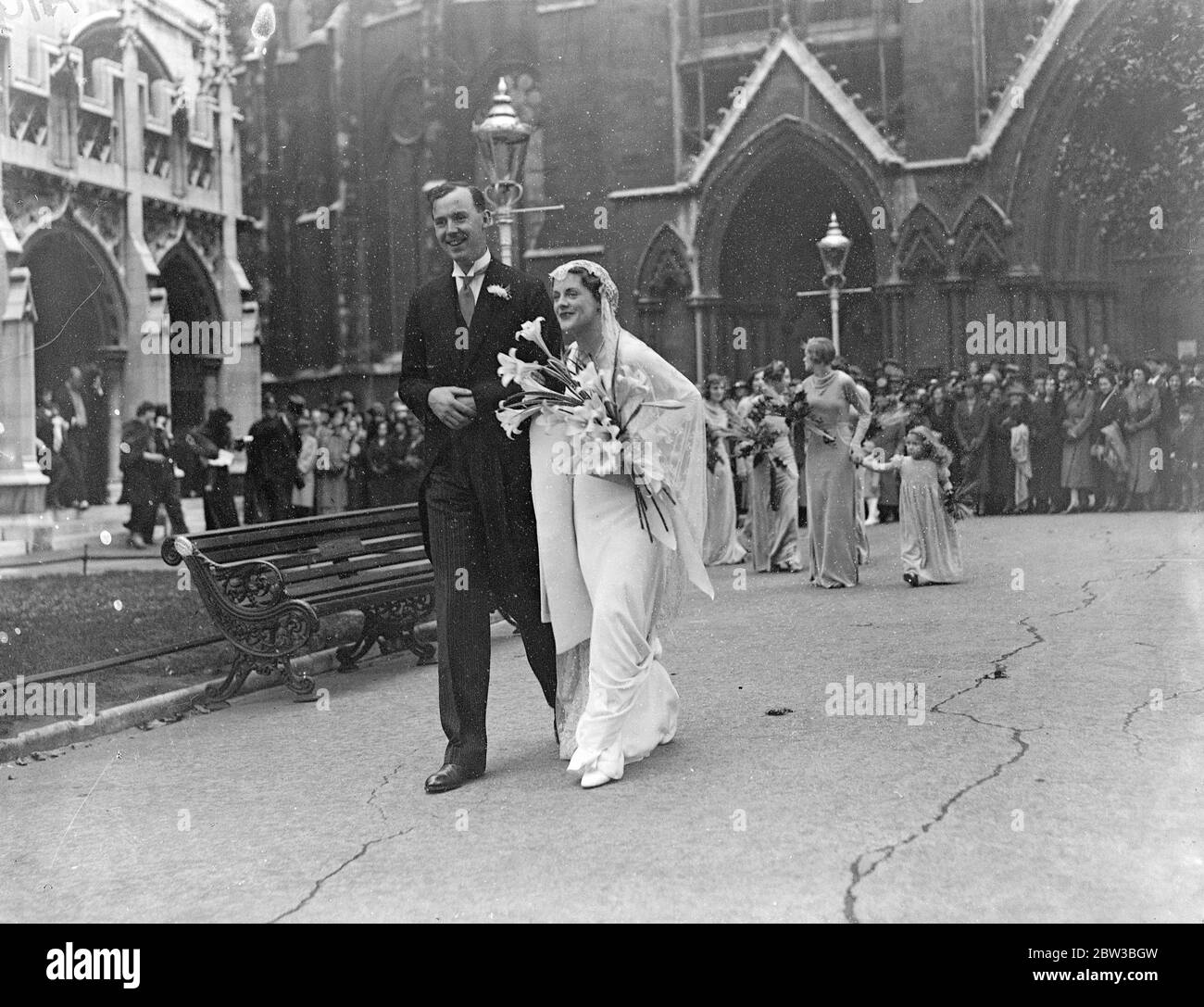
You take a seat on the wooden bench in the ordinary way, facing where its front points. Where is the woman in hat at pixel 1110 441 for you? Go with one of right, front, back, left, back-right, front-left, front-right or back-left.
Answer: left

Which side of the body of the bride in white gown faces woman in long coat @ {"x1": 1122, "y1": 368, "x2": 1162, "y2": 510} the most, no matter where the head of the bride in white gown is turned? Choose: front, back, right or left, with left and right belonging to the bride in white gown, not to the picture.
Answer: back

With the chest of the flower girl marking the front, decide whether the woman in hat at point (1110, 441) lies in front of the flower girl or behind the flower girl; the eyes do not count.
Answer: behind

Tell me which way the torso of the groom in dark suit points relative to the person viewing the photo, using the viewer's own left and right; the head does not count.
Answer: facing the viewer and to the left of the viewer

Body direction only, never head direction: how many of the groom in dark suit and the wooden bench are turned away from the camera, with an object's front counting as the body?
0

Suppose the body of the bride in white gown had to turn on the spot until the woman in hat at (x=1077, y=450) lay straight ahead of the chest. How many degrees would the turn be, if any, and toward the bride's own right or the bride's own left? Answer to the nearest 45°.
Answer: approximately 180°

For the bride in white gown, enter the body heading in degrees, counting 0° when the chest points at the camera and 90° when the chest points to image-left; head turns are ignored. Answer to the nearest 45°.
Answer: approximately 45°

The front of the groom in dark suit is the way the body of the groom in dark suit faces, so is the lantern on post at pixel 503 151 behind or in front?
behind

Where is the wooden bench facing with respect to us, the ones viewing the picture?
facing the viewer and to the right of the viewer

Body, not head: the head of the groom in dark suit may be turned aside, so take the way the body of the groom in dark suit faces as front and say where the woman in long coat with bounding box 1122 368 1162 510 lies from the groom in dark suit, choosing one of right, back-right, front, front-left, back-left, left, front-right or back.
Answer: back

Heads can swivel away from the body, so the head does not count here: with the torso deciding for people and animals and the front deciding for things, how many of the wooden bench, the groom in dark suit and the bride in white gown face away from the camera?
0

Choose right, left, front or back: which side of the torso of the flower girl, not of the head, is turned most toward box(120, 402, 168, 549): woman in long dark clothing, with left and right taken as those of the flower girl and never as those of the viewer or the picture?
right

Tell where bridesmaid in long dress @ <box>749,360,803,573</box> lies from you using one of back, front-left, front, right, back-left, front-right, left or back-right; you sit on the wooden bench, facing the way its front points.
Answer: left

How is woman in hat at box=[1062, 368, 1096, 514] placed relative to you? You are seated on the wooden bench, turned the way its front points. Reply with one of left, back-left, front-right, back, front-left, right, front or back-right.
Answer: left

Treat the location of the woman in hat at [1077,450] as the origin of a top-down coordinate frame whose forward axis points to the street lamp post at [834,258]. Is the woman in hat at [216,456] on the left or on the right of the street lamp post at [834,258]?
left
